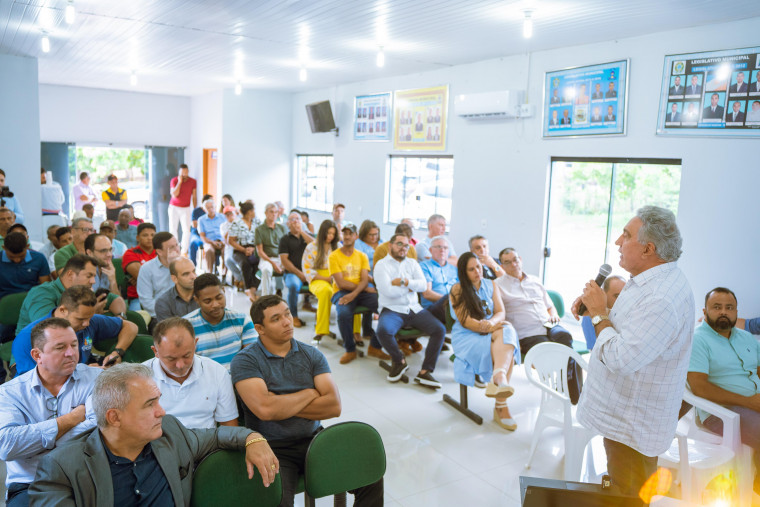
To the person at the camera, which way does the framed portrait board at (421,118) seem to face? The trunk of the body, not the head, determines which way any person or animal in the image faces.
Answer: facing the viewer and to the left of the viewer

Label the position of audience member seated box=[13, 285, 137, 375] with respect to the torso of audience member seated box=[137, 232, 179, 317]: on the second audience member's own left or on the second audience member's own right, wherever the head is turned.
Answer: on the second audience member's own right

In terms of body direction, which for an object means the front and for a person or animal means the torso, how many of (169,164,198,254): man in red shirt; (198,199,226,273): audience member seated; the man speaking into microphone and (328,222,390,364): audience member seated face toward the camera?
3

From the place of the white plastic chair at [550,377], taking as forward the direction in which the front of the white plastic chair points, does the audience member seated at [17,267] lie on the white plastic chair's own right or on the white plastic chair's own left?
on the white plastic chair's own right

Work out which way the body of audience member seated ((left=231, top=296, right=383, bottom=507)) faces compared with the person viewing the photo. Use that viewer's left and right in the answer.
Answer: facing the viewer and to the right of the viewer

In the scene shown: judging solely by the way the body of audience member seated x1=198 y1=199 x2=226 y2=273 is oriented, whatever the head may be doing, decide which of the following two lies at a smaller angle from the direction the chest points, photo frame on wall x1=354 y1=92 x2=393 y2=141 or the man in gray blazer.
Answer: the man in gray blazer

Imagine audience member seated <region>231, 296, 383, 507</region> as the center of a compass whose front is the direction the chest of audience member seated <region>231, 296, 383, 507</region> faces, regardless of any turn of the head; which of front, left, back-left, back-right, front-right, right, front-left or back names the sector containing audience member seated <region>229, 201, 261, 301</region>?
back-left

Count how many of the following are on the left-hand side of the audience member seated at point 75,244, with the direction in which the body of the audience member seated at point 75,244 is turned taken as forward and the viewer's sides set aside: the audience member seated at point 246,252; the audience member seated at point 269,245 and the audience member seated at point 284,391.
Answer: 2

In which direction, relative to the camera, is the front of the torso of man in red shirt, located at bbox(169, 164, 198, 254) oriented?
toward the camera

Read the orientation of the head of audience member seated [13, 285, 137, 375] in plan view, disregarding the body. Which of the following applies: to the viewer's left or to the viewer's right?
to the viewer's right

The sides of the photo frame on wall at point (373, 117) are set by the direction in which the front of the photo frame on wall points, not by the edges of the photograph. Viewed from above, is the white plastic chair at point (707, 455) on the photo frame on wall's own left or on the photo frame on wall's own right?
on the photo frame on wall's own left

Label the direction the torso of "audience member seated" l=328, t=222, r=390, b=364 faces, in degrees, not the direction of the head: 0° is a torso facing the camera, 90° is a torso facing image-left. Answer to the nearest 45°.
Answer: approximately 0°

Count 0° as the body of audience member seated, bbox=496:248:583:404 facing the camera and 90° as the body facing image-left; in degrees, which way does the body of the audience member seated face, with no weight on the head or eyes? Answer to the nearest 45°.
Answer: approximately 315°
